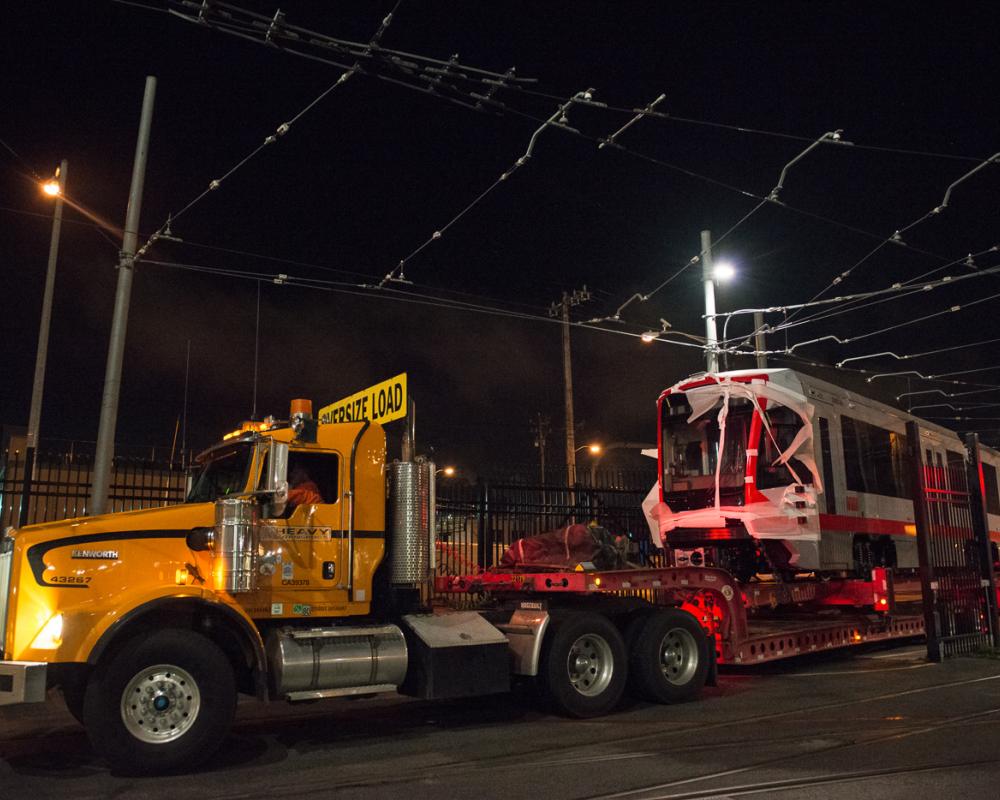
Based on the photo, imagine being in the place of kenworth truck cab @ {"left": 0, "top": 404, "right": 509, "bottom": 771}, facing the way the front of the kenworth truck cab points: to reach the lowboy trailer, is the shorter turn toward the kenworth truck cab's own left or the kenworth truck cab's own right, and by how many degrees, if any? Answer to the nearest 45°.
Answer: approximately 180°

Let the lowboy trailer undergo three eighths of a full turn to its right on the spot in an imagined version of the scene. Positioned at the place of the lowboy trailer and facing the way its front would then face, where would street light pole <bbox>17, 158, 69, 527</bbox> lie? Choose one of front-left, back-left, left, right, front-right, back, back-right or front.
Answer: left

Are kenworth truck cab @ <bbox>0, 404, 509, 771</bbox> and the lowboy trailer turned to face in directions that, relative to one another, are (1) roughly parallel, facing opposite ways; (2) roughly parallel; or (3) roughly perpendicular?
roughly parallel

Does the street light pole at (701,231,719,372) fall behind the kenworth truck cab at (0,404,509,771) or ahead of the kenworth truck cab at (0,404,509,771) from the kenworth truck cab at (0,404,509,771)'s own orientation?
behind

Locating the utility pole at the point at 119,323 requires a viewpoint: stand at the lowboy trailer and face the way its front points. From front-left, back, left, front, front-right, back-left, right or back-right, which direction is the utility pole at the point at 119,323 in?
front-right

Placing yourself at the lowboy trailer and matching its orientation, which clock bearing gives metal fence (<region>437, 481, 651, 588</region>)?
The metal fence is roughly at 3 o'clock from the lowboy trailer.

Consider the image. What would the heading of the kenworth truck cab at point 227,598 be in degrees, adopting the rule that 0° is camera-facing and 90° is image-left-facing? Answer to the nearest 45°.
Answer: approximately 90°

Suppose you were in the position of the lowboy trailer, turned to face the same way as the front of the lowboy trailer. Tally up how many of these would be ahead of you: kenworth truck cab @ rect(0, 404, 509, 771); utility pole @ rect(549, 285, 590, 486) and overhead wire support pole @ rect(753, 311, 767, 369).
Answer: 1

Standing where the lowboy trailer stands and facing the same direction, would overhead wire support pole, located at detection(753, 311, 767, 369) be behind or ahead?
behind

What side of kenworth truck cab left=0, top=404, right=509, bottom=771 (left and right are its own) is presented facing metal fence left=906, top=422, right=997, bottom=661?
back

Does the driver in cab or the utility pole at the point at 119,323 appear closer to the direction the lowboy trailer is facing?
the driver in cab

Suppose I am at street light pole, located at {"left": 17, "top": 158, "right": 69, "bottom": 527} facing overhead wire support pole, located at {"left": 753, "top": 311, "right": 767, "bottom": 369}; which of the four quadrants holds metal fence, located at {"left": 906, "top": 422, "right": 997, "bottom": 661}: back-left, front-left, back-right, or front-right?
front-right

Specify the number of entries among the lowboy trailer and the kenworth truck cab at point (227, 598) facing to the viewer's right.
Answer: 0

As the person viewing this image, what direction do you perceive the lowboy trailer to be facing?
facing the viewer and to the left of the viewer

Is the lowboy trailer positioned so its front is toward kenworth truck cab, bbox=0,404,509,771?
yes

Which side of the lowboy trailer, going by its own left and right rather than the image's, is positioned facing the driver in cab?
front

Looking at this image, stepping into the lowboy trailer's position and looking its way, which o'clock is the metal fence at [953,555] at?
The metal fence is roughly at 6 o'clock from the lowboy trailer.
